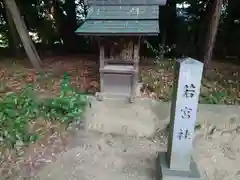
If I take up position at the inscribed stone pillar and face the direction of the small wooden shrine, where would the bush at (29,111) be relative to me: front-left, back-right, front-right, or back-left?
front-left

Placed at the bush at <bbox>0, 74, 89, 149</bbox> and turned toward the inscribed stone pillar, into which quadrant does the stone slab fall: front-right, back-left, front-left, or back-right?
front-left

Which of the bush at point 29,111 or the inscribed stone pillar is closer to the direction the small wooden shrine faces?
the inscribed stone pillar

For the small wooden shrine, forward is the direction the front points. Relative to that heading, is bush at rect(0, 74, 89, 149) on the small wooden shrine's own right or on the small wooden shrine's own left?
on the small wooden shrine's own right

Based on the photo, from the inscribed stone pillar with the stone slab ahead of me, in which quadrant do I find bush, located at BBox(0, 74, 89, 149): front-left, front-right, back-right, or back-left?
front-left

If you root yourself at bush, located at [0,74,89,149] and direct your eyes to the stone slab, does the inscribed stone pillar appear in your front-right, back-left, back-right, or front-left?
front-right

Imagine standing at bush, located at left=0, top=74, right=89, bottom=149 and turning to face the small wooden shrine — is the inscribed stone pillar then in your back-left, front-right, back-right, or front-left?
front-right

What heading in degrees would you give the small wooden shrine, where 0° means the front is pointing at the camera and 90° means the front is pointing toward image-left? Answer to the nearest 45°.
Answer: approximately 0°
